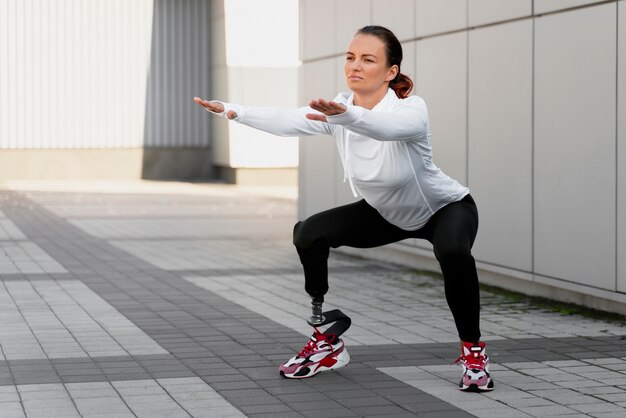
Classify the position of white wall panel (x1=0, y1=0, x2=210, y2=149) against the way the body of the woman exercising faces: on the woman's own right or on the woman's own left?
on the woman's own right

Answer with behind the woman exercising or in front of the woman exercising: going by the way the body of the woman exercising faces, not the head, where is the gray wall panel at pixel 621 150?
behind

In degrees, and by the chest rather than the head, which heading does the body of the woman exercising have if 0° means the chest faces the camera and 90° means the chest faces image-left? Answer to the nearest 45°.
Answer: approximately 45°

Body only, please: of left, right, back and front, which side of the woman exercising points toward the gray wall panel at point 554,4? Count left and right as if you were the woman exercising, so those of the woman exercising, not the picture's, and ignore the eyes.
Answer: back

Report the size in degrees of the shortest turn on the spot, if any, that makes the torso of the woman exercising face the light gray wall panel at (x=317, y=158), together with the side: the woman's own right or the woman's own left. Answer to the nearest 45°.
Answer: approximately 135° to the woman's own right

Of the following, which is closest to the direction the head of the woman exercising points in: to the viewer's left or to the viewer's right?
to the viewer's left

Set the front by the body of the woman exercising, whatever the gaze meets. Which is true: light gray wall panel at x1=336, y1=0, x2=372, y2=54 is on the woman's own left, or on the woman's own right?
on the woman's own right

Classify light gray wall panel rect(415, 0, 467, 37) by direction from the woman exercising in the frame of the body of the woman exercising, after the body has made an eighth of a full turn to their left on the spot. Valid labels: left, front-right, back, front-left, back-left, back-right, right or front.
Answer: back
